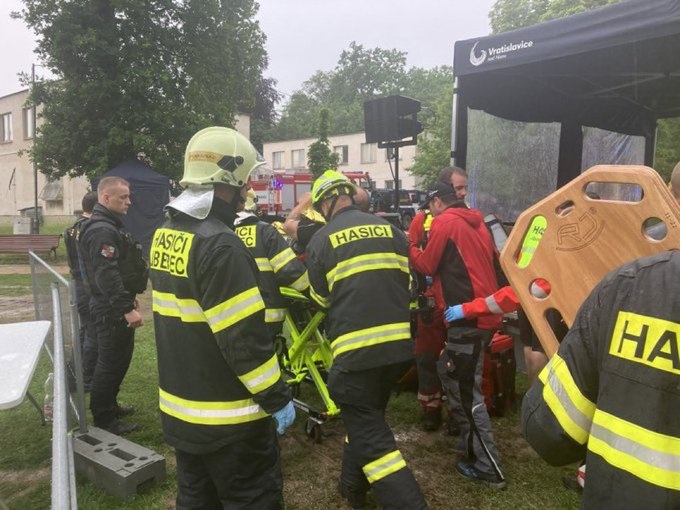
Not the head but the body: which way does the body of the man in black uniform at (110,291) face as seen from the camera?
to the viewer's right

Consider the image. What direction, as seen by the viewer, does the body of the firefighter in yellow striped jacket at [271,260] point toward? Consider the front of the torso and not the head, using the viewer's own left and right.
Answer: facing away from the viewer and to the right of the viewer

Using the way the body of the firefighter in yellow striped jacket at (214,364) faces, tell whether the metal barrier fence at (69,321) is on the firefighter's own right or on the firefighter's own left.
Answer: on the firefighter's own left

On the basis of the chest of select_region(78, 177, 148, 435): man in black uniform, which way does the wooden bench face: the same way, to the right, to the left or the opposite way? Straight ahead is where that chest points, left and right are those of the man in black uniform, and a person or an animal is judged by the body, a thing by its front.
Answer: to the right

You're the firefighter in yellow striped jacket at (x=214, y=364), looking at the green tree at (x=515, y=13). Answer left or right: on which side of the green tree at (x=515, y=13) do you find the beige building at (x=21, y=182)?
left

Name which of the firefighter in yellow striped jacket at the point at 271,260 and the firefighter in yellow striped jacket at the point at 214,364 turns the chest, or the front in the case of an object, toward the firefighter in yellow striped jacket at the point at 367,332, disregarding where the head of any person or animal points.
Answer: the firefighter in yellow striped jacket at the point at 214,364

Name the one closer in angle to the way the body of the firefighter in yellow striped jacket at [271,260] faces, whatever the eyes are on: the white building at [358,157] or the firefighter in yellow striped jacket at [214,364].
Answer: the white building

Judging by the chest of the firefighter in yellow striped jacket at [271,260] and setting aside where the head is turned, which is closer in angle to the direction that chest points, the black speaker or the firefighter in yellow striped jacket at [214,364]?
the black speaker

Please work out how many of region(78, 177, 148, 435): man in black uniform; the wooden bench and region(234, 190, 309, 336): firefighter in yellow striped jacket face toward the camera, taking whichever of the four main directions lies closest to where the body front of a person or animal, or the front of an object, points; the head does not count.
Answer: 1

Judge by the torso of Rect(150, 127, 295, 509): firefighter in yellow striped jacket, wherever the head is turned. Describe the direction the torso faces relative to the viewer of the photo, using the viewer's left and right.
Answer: facing away from the viewer and to the right of the viewer

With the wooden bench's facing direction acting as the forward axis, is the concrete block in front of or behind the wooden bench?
in front

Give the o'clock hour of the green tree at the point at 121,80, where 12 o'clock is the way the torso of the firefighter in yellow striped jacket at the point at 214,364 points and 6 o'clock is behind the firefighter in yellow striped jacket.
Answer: The green tree is roughly at 10 o'clock from the firefighter in yellow striped jacket.

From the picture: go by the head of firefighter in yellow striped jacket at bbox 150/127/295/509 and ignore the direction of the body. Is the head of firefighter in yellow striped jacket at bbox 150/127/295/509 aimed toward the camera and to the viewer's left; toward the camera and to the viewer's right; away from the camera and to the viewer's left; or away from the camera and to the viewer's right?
away from the camera and to the viewer's right
